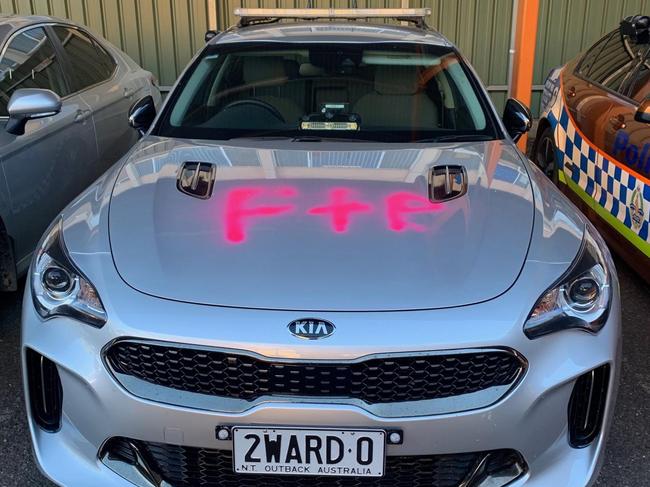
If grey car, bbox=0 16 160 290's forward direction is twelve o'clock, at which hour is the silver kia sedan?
The silver kia sedan is roughly at 10 o'clock from the grey car.

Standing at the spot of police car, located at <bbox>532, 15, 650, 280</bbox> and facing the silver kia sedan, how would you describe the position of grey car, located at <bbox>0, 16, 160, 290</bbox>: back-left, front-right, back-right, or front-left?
front-right

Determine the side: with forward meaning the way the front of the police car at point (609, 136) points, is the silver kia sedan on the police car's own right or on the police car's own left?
on the police car's own right

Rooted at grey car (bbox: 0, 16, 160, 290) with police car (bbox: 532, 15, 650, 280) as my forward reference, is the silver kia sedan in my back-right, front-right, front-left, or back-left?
front-right

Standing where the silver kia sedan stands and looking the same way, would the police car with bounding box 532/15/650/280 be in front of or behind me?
behind

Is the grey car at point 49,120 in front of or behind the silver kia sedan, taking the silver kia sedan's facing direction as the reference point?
behind

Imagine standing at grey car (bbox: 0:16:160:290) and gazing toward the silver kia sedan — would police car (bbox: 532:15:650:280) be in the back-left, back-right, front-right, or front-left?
front-left

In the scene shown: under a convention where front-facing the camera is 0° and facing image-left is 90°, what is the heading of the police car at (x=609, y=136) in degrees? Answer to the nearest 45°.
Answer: approximately 315°

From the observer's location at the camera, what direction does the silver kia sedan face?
facing the viewer

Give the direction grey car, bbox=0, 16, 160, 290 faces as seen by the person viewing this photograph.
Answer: facing the viewer and to the left of the viewer

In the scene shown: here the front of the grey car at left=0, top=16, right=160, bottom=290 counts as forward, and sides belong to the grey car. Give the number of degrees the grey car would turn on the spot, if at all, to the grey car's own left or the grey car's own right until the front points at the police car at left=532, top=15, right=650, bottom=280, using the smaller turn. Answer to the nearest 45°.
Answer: approximately 135° to the grey car's own left

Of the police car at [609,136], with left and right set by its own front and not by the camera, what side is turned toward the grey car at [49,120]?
right

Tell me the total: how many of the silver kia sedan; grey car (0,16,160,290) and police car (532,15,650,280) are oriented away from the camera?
0

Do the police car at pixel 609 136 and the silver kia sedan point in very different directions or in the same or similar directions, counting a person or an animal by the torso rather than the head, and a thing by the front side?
same or similar directions
